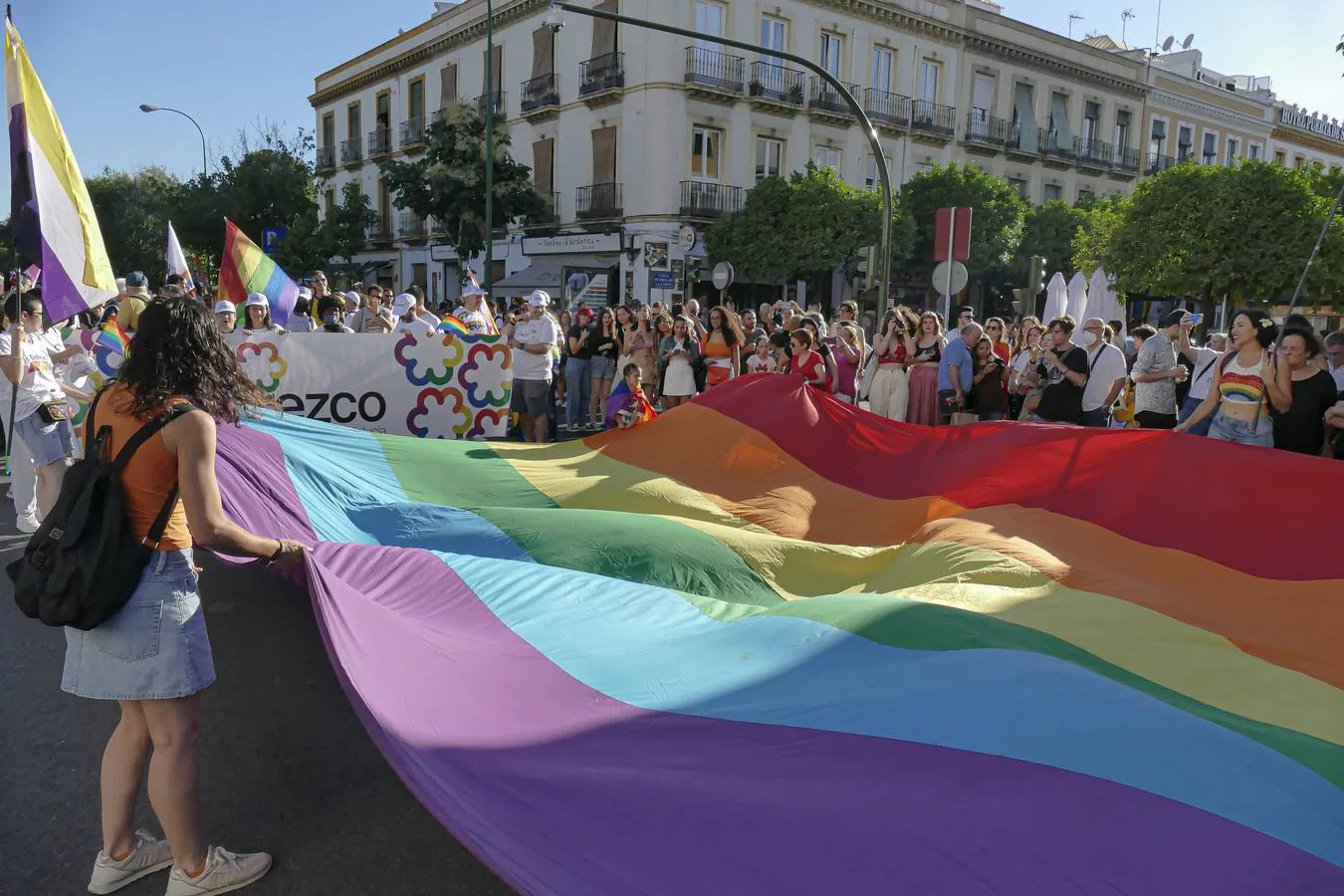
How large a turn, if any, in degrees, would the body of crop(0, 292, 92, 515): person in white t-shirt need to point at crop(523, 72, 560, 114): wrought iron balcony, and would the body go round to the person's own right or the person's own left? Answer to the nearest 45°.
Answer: approximately 90° to the person's own left

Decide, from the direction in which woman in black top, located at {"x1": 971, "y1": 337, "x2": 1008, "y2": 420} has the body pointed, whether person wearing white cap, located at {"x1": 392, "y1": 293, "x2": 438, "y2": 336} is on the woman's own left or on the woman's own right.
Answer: on the woman's own right

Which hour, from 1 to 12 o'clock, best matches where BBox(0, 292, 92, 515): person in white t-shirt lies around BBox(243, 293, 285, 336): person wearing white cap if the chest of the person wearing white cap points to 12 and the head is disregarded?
The person in white t-shirt is roughly at 1 o'clock from the person wearing white cap.

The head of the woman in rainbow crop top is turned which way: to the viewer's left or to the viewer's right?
to the viewer's left

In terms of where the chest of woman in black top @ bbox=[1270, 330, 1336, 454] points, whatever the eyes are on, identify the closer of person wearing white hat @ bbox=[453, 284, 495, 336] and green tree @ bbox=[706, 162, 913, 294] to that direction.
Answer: the person wearing white hat

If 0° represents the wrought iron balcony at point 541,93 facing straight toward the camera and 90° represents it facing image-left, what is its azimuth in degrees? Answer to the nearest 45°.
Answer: approximately 45°

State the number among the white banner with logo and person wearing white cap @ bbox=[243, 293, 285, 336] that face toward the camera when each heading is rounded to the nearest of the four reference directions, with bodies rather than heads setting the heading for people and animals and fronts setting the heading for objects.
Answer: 2

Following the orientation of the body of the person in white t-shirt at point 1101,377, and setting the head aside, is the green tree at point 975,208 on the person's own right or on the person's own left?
on the person's own right

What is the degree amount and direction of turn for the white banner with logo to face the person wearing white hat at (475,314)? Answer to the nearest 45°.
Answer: approximately 135° to its left

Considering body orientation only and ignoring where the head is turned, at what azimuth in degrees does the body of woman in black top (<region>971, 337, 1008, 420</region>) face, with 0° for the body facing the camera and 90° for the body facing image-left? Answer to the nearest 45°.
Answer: approximately 45°

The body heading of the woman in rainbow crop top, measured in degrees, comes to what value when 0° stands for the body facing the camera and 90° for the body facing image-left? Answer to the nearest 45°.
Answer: approximately 45°
